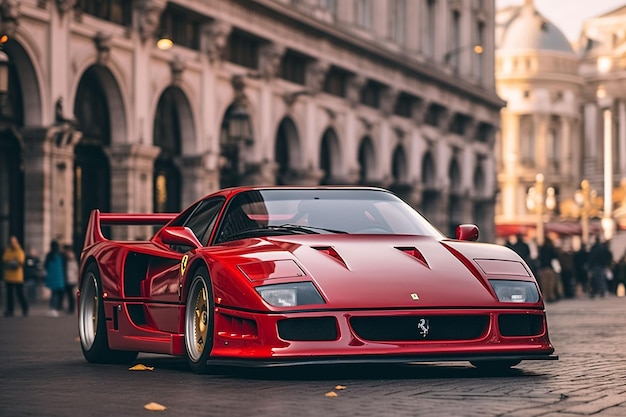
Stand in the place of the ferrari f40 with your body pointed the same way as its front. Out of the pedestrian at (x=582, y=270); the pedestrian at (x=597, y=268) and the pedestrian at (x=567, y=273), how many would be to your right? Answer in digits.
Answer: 0

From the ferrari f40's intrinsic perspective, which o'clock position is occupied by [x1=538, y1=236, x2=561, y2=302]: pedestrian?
The pedestrian is roughly at 8 o'clock from the ferrari f40.

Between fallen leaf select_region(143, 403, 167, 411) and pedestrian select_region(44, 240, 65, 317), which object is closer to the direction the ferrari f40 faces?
the fallen leaf

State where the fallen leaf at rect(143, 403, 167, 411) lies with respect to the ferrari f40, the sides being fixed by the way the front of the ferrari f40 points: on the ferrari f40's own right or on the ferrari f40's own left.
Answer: on the ferrari f40's own right

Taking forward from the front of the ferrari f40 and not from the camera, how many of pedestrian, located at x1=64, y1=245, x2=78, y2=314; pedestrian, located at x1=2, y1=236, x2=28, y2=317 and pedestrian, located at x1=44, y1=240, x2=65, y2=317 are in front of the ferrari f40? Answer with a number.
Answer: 0

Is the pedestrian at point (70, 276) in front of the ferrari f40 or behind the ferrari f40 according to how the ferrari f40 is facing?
behind

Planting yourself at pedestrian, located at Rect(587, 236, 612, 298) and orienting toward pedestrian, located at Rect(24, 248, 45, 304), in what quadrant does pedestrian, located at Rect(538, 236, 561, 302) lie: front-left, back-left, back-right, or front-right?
front-left

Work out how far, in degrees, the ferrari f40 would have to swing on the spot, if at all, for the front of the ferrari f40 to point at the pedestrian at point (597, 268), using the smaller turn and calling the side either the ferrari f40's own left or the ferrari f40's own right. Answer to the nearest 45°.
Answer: approximately 135° to the ferrari f40's own left

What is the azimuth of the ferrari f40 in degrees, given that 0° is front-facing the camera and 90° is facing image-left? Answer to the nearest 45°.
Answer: approximately 315°
